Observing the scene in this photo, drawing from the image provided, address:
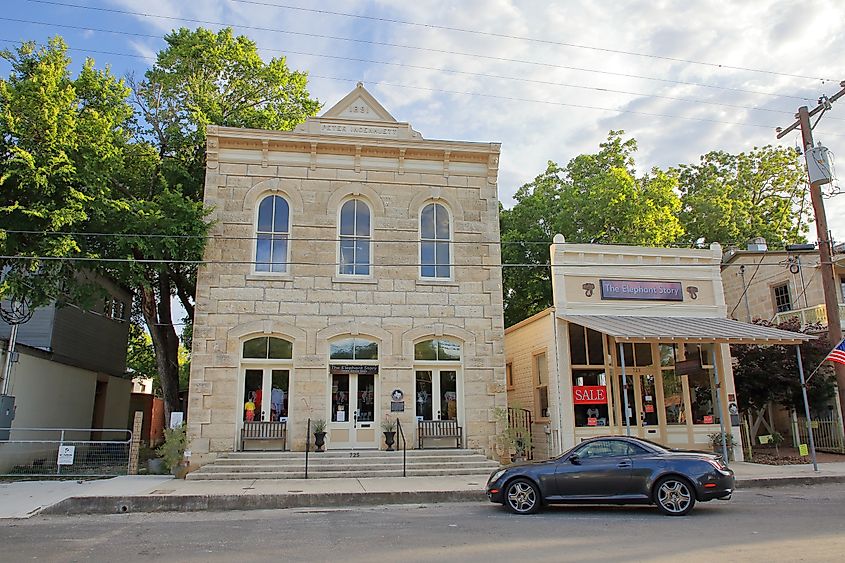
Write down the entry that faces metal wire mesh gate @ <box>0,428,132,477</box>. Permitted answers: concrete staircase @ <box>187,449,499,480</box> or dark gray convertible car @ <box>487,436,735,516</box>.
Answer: the dark gray convertible car

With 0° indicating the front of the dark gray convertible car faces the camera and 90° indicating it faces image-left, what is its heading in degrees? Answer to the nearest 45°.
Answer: approximately 90°

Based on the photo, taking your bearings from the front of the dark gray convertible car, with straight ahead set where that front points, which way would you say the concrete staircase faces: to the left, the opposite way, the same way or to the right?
to the left

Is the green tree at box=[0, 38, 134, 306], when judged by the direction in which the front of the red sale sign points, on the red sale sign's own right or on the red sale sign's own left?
on the red sale sign's own right

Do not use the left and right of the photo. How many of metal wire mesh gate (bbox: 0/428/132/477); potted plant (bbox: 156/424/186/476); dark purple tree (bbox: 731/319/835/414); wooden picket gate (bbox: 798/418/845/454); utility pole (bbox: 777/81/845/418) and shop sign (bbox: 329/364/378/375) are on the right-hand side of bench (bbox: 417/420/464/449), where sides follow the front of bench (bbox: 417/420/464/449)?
3

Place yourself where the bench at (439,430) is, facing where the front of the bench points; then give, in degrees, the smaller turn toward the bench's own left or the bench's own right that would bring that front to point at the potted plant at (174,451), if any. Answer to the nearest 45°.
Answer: approximately 90° to the bench's own right

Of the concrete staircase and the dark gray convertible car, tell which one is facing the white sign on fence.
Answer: the dark gray convertible car

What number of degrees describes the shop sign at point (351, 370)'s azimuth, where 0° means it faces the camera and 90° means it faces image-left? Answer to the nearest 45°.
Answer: approximately 0°
